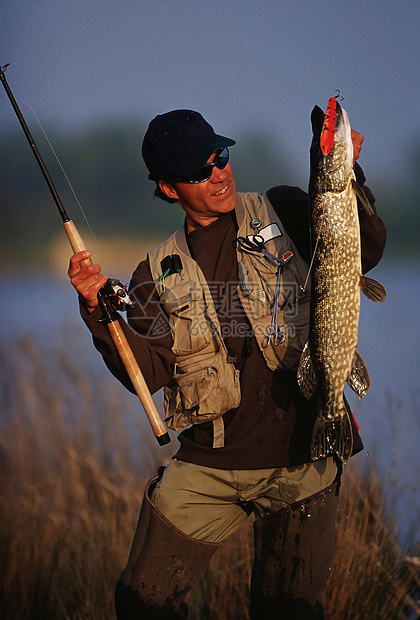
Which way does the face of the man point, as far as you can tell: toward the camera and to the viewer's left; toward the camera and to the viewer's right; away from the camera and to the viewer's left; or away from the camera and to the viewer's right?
toward the camera and to the viewer's right

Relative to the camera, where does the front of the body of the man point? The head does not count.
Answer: toward the camera
